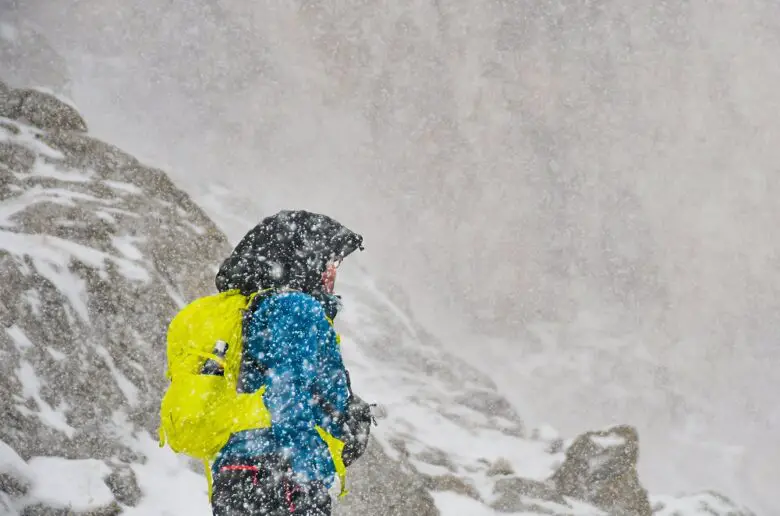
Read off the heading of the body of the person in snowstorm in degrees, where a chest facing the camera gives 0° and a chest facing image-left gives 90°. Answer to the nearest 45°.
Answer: approximately 270°

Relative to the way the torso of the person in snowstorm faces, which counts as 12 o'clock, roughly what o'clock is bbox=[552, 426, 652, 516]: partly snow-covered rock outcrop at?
The partly snow-covered rock outcrop is roughly at 10 o'clock from the person in snowstorm.
